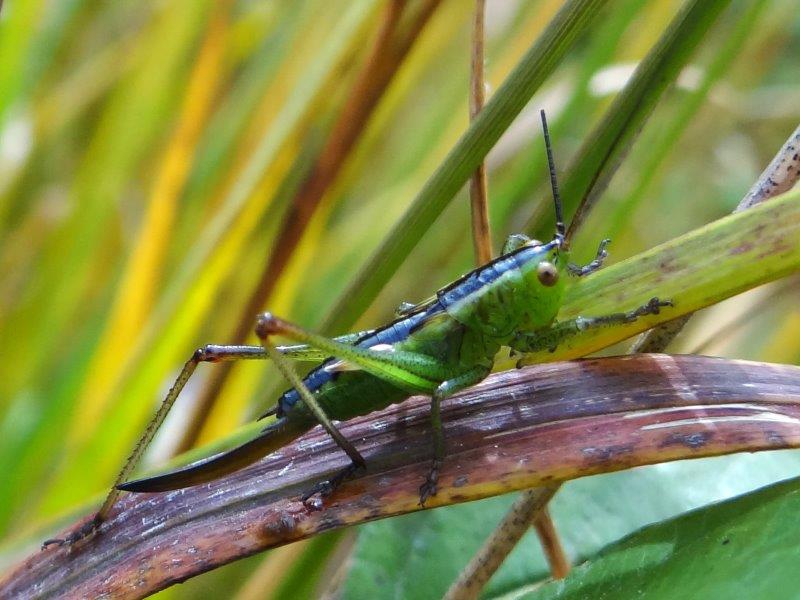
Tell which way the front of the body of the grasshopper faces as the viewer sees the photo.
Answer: to the viewer's right
